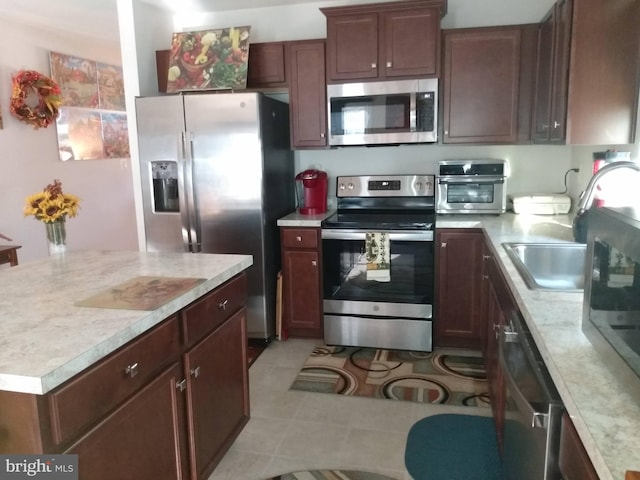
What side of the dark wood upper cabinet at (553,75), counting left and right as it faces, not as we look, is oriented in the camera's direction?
left

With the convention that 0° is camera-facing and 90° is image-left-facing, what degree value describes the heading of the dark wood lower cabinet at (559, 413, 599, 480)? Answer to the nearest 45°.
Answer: approximately 90°

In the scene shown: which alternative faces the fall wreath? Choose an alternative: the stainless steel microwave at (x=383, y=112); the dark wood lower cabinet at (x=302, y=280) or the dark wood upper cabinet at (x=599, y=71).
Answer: the dark wood upper cabinet

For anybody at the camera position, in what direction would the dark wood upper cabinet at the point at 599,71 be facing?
facing to the left of the viewer

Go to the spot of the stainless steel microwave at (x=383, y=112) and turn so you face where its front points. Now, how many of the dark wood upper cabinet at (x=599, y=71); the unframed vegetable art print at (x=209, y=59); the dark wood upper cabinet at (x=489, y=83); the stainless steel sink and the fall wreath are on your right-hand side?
2

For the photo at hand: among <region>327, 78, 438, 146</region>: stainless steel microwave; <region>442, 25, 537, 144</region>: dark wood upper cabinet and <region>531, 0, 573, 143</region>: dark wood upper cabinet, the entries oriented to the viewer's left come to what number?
1

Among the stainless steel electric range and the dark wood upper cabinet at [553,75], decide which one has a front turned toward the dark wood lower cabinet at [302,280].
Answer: the dark wood upper cabinet

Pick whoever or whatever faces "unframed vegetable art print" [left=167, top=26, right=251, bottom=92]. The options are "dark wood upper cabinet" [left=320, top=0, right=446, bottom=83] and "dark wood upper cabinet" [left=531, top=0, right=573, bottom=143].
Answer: "dark wood upper cabinet" [left=531, top=0, right=573, bottom=143]

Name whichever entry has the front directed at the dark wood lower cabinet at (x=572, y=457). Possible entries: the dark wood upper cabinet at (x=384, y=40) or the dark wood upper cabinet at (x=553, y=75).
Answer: the dark wood upper cabinet at (x=384, y=40)

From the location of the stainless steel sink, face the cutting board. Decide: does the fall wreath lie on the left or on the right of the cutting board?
right

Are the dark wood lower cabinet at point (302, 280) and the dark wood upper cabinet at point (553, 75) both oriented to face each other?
no

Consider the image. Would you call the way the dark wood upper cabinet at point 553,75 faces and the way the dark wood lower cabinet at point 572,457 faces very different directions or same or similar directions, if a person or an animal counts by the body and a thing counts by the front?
same or similar directions

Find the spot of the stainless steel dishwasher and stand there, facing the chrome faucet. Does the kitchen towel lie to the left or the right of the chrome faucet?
left

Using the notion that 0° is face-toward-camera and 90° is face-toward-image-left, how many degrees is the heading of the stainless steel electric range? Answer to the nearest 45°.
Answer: approximately 0°

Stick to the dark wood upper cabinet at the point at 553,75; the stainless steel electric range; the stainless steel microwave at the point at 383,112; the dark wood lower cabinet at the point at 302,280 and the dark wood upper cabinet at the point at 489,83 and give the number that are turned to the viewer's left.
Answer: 1

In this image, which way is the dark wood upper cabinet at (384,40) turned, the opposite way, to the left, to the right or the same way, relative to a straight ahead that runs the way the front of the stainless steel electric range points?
the same way

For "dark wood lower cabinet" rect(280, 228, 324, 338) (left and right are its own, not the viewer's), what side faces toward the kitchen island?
front

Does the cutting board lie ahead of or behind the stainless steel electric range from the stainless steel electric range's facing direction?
ahead

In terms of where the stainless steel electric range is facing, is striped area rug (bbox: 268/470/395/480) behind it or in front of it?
in front

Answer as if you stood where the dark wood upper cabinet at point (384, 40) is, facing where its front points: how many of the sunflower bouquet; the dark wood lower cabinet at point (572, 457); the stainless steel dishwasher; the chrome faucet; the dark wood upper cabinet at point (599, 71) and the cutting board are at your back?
0

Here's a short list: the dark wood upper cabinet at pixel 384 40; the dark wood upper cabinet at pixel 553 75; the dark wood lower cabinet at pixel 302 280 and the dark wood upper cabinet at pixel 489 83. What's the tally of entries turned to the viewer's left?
1

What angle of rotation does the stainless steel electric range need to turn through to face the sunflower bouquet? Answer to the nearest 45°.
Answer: approximately 45° to its right

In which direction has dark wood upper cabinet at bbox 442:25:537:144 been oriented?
toward the camera

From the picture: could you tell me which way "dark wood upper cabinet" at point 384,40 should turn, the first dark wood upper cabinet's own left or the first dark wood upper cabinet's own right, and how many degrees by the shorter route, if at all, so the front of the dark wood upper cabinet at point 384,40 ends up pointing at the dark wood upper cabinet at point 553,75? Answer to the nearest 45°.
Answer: approximately 45° to the first dark wood upper cabinet's own left
